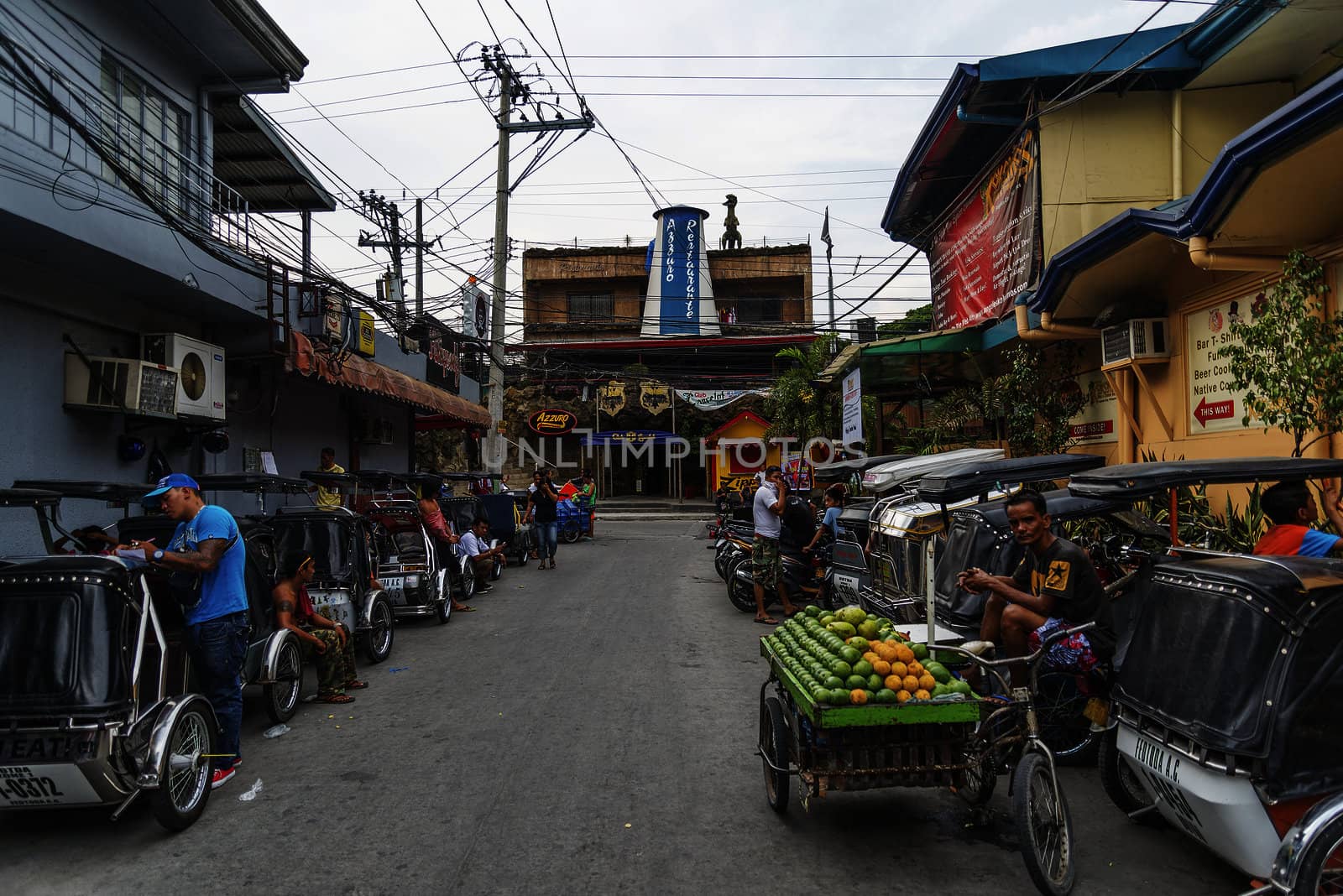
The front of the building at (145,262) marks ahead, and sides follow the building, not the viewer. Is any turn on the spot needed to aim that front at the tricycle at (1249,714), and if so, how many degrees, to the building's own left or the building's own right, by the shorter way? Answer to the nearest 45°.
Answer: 0° — it already faces it

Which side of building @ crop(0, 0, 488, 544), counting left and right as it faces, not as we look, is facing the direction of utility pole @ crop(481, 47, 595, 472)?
left

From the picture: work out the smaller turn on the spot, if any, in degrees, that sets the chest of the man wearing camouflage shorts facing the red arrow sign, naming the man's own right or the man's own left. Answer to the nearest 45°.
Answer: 0° — they already face it

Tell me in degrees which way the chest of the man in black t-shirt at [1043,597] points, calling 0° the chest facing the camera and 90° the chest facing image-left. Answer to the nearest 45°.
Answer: approximately 45°

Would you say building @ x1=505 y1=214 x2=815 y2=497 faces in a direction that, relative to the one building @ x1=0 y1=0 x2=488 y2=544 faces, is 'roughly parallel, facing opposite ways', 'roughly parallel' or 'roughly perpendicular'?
roughly perpendicular

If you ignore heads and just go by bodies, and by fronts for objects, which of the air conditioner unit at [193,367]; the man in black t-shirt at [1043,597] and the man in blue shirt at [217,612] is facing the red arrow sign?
the air conditioner unit

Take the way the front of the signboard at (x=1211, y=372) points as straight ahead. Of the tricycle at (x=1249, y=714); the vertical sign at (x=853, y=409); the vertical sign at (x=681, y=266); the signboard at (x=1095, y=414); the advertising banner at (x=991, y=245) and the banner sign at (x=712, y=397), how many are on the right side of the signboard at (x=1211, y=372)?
5

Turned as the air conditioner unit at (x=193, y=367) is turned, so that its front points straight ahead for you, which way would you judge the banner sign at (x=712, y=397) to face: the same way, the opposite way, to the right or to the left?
to the right

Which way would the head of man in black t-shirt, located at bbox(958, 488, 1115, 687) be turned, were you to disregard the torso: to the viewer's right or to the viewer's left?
to the viewer's left

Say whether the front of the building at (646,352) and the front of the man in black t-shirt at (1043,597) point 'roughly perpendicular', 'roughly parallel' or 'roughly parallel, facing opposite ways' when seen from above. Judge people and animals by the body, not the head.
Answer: roughly perpendicular

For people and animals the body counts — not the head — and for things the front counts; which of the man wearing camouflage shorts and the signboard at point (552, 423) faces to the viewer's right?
the man wearing camouflage shorts

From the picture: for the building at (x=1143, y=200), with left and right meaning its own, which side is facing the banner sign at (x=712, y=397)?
right

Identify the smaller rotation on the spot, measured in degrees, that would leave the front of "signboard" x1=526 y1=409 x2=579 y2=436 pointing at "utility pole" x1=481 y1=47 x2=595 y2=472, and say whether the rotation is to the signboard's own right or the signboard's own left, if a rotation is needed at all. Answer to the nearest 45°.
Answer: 0° — it already faces it

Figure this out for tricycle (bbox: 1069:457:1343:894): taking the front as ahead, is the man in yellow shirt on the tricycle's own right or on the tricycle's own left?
on the tricycle's own left
